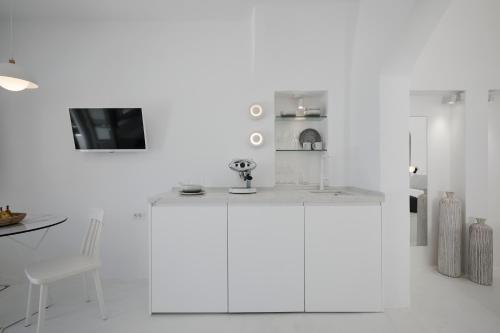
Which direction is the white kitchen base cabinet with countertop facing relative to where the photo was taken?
toward the camera

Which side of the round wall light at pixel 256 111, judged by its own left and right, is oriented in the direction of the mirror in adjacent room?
left

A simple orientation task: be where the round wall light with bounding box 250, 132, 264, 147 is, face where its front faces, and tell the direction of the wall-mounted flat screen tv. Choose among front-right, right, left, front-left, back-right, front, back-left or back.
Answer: right

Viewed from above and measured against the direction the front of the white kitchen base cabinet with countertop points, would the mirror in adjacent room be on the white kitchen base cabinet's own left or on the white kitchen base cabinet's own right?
on the white kitchen base cabinet's own left

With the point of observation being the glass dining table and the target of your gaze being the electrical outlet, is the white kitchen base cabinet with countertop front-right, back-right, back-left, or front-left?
front-right

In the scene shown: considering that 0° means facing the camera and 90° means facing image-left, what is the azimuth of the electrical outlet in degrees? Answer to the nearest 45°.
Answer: approximately 0°

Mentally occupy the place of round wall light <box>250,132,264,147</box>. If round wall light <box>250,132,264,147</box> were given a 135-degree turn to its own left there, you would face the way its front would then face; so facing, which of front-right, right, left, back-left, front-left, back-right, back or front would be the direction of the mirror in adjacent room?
front-right

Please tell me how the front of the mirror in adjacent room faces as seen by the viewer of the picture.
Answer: facing the viewer
